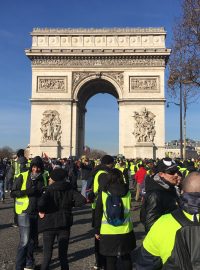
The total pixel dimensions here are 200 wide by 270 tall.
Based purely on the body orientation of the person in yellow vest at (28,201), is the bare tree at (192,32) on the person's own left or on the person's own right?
on the person's own left

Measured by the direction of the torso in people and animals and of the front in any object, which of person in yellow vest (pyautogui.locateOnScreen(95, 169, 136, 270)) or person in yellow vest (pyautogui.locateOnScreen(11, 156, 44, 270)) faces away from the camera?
person in yellow vest (pyautogui.locateOnScreen(95, 169, 136, 270))

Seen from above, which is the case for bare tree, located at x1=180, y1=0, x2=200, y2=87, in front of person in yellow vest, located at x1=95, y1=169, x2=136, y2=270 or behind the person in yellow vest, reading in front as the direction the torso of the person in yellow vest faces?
in front

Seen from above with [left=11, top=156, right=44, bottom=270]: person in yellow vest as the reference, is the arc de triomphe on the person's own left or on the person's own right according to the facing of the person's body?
on the person's own left

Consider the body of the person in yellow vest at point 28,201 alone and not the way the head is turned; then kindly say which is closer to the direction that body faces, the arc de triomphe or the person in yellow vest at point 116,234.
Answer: the person in yellow vest

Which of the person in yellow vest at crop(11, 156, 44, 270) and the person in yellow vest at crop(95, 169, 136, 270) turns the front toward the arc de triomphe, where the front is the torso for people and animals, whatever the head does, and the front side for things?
the person in yellow vest at crop(95, 169, 136, 270)

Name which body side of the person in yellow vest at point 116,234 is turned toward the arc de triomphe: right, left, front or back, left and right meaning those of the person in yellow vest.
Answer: front

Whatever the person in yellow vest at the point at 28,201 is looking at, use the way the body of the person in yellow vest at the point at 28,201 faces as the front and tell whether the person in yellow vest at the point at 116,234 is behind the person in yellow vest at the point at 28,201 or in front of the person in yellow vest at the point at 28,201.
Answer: in front

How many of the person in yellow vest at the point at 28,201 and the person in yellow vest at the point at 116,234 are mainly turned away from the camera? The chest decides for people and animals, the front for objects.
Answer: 1

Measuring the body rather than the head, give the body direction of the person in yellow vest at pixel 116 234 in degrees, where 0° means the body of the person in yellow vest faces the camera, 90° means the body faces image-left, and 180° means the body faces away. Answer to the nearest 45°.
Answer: approximately 180°
